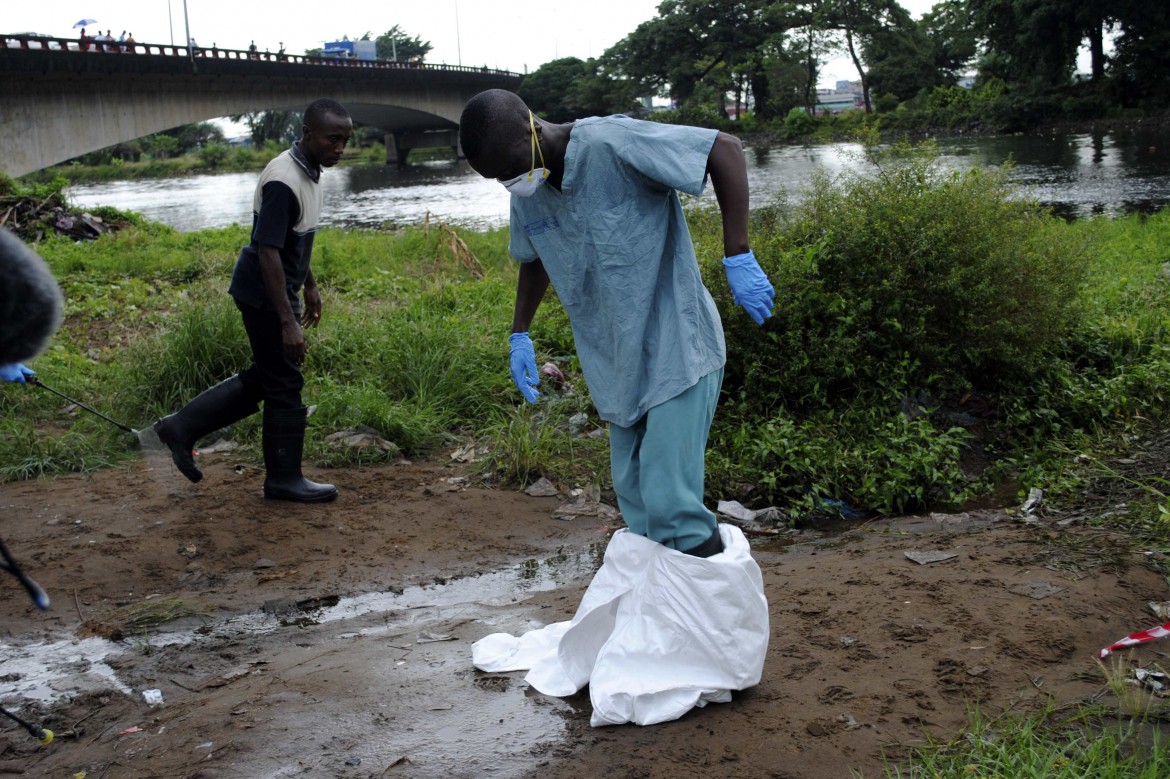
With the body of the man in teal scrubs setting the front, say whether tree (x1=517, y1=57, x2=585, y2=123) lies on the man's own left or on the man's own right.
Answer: on the man's own right

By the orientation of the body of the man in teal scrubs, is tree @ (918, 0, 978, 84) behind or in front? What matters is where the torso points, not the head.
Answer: behind

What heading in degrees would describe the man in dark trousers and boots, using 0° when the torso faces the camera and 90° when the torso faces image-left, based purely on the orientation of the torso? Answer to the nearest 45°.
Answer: approximately 270°

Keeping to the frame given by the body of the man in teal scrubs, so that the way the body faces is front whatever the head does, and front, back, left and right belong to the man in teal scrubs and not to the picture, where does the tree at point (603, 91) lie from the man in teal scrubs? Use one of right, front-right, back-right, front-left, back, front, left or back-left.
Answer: back-right

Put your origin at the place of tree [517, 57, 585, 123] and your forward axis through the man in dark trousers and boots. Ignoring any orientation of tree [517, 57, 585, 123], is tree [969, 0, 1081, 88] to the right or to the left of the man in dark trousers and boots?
left

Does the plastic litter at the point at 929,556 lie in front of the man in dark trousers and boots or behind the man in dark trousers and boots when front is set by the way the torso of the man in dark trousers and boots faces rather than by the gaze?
in front

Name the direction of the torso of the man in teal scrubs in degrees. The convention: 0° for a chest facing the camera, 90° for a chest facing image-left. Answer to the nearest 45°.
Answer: approximately 45°

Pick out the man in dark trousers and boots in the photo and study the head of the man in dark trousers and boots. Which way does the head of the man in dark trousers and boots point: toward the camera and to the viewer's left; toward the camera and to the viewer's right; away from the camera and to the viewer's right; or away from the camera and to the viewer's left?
toward the camera and to the viewer's right

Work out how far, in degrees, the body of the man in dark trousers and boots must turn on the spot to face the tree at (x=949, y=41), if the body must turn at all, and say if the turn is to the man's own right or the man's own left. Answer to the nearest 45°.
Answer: approximately 45° to the man's own left
